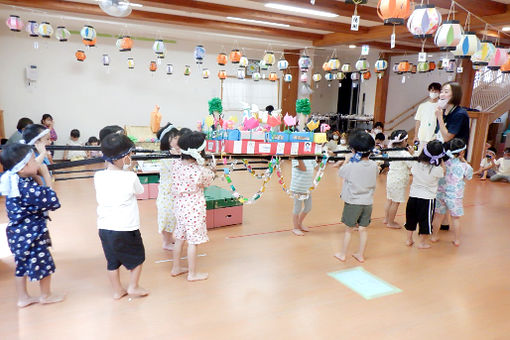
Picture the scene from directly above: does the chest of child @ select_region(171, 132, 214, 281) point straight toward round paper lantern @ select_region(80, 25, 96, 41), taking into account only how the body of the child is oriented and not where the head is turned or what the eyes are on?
no

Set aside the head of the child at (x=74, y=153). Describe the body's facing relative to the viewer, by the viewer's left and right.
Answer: facing the viewer

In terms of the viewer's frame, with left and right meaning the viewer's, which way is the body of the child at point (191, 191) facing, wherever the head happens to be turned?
facing away from the viewer and to the right of the viewer

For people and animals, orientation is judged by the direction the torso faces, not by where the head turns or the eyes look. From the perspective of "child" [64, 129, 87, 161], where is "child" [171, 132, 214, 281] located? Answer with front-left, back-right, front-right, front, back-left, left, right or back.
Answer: front

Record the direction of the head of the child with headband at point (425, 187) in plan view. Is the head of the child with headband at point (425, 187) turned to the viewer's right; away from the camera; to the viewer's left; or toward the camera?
away from the camera

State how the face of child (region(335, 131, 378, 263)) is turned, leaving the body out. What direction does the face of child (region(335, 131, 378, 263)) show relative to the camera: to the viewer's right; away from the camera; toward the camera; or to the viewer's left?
away from the camera
